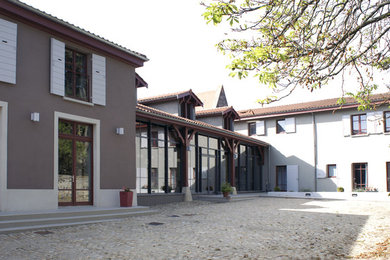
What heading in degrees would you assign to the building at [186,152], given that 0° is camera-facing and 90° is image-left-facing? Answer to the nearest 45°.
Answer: approximately 315°

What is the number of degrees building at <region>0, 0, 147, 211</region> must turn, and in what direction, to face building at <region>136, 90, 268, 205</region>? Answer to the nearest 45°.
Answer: approximately 90° to its left

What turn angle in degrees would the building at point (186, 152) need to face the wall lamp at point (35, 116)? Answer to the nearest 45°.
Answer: approximately 45° to its right

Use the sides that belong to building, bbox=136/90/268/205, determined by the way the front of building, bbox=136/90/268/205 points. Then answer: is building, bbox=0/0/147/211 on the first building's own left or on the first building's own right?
on the first building's own right

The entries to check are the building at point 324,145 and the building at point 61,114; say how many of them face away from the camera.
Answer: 0

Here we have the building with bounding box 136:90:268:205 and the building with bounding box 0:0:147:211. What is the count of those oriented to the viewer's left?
0

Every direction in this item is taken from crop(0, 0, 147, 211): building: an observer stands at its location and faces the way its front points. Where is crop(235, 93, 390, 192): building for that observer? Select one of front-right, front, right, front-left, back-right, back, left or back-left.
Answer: left

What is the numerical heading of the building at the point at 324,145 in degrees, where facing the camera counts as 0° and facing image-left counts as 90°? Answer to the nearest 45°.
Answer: approximately 45°
